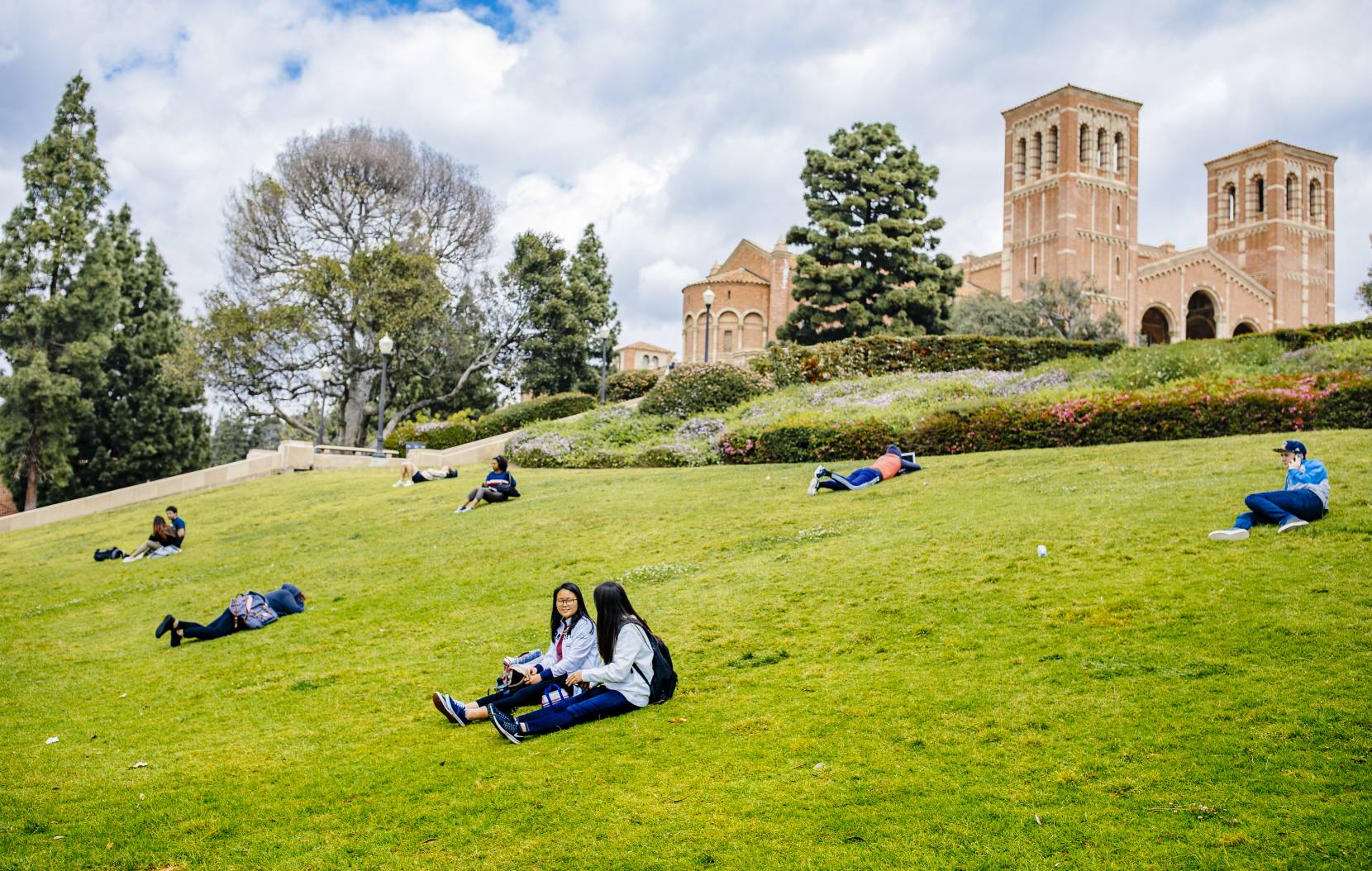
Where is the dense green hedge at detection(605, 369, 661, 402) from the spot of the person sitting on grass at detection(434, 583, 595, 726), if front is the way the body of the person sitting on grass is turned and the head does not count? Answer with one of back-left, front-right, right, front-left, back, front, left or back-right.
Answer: back-right

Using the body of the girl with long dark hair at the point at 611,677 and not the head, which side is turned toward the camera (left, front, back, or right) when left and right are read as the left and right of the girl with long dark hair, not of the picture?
left

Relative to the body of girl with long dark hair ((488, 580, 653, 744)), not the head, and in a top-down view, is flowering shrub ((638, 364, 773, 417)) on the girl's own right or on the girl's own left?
on the girl's own right

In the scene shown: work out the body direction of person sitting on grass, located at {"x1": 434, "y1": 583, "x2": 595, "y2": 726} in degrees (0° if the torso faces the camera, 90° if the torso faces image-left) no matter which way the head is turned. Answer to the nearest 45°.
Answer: approximately 45°

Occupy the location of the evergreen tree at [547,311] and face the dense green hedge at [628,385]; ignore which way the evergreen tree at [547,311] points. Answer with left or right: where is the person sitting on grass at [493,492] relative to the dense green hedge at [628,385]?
right

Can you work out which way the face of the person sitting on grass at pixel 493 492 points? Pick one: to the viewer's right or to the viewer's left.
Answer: to the viewer's left

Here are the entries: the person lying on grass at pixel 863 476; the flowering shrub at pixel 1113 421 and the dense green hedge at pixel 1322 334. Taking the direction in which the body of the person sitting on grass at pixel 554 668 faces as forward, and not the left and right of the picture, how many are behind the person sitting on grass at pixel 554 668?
3

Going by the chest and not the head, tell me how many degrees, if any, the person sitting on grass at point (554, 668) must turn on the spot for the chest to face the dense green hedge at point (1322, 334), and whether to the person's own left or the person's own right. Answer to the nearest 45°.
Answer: approximately 180°

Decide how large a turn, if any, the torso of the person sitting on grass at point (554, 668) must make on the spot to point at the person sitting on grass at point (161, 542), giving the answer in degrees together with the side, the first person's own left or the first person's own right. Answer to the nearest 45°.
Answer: approximately 90° to the first person's own right

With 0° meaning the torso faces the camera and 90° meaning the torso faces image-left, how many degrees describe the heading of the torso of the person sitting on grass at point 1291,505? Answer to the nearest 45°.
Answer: approximately 90°

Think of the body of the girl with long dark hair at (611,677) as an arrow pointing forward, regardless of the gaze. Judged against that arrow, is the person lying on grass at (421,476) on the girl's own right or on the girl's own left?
on the girl's own right

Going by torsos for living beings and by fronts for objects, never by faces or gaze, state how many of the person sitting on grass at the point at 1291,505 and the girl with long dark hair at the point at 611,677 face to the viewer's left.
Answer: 2

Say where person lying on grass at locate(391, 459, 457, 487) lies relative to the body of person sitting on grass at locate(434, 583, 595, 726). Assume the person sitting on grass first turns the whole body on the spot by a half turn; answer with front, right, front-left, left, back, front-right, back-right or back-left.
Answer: front-left

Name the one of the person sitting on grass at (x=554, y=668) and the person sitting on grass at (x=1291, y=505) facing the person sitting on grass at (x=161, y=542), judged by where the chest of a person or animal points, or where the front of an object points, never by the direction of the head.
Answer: the person sitting on grass at (x=1291, y=505)
